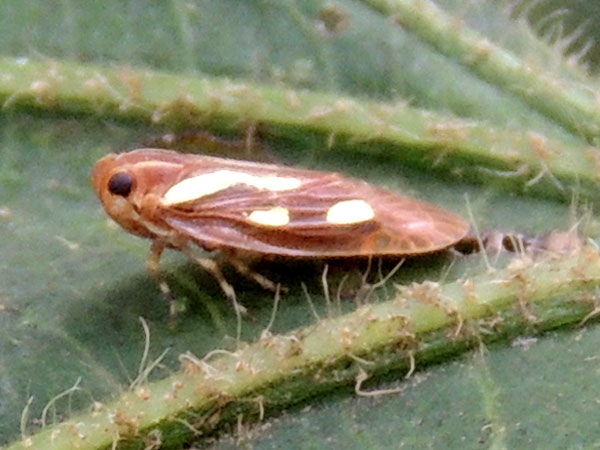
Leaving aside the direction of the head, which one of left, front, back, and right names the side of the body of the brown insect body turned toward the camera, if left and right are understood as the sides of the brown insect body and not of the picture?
left

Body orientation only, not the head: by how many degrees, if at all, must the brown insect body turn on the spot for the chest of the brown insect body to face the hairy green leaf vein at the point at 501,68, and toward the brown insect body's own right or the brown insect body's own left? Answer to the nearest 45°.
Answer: approximately 135° to the brown insect body's own right

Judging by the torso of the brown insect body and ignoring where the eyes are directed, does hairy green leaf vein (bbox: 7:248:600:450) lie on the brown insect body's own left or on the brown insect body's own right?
on the brown insect body's own left
